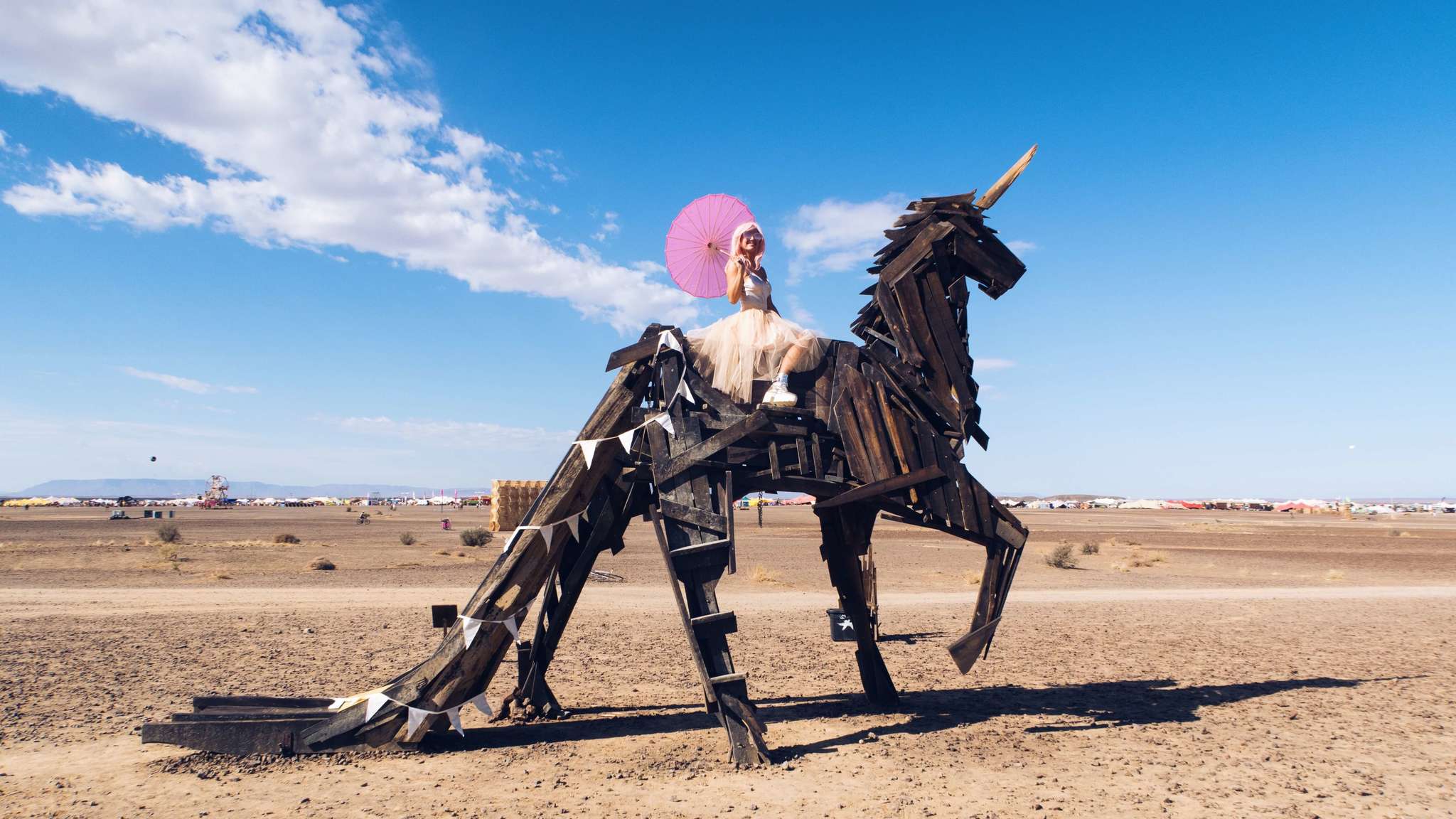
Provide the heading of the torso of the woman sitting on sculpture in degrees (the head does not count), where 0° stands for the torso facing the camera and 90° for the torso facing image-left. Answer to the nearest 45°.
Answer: approximately 315°

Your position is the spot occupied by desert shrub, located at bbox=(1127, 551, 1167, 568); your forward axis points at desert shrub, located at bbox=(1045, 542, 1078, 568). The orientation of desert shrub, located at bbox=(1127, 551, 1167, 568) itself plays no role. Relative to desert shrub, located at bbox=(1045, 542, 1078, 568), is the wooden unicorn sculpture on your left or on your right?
left

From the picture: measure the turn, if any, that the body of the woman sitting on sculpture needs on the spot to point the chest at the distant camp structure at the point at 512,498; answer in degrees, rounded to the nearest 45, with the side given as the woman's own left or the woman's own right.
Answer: approximately 135° to the woman's own left

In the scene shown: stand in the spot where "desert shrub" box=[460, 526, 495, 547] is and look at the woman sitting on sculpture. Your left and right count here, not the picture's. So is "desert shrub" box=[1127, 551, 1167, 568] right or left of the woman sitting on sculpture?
left

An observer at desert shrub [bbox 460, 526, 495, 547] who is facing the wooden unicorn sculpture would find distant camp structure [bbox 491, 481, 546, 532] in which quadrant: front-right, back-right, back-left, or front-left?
back-left

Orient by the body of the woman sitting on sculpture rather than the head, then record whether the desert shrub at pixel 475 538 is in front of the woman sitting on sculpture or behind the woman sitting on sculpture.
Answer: behind

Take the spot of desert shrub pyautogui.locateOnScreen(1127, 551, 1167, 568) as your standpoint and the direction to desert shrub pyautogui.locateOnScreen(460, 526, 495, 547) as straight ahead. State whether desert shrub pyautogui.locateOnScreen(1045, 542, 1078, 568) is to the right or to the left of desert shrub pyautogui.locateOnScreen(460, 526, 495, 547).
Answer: left

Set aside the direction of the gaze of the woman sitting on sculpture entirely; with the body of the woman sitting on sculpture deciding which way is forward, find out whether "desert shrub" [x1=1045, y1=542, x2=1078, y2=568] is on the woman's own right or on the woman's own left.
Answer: on the woman's own left

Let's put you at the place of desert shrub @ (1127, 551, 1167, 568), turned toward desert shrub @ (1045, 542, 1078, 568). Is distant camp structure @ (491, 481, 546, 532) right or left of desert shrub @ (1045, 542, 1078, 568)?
right
